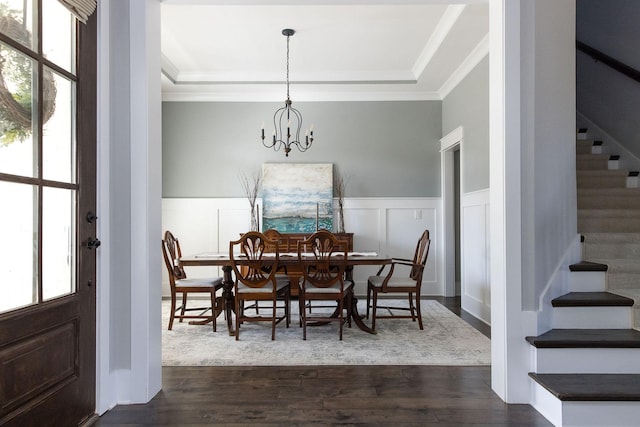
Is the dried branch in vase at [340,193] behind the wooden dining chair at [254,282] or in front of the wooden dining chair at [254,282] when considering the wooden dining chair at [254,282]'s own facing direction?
in front

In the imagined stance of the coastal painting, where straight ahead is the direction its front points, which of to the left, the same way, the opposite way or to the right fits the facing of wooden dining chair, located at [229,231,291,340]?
the opposite way

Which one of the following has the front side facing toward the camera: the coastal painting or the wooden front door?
the coastal painting

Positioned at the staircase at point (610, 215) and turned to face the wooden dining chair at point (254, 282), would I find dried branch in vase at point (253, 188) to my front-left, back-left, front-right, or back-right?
front-right

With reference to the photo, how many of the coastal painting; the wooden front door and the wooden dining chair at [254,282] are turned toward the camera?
1

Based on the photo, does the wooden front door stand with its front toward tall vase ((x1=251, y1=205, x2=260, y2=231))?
no

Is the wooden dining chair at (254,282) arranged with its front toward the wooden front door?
no

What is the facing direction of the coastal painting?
toward the camera

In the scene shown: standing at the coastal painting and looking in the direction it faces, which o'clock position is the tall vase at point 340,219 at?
The tall vase is roughly at 9 o'clock from the coastal painting.

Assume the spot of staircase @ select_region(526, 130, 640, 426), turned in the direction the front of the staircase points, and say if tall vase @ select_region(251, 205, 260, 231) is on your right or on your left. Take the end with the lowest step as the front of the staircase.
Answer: on your right

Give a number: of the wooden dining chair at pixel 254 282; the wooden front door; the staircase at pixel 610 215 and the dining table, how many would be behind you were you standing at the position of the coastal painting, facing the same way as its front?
0

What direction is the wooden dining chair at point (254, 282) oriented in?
away from the camera

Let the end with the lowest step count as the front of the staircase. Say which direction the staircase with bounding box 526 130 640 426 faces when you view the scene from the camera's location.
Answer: facing the viewer

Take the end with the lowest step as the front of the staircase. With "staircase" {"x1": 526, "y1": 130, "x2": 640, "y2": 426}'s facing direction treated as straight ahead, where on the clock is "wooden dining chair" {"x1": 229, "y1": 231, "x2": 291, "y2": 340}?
The wooden dining chair is roughly at 3 o'clock from the staircase.

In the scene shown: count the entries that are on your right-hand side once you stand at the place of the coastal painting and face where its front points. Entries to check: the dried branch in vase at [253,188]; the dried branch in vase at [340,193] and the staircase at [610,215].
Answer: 1

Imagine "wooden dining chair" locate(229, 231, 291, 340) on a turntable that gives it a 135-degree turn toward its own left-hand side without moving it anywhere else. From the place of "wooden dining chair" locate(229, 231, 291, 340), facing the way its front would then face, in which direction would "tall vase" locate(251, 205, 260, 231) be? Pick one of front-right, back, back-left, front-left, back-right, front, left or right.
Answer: back-right

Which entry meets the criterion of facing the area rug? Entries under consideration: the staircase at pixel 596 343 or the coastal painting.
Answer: the coastal painting

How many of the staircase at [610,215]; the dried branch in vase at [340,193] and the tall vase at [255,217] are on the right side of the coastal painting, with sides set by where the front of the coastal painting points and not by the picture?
1
